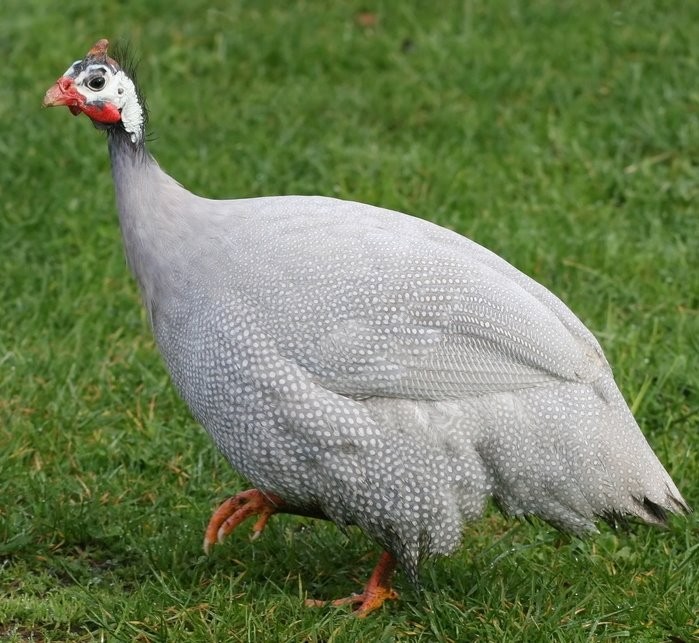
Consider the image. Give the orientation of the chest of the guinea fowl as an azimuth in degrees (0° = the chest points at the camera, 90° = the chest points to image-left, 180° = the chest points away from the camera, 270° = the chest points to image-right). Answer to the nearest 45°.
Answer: approximately 90°
